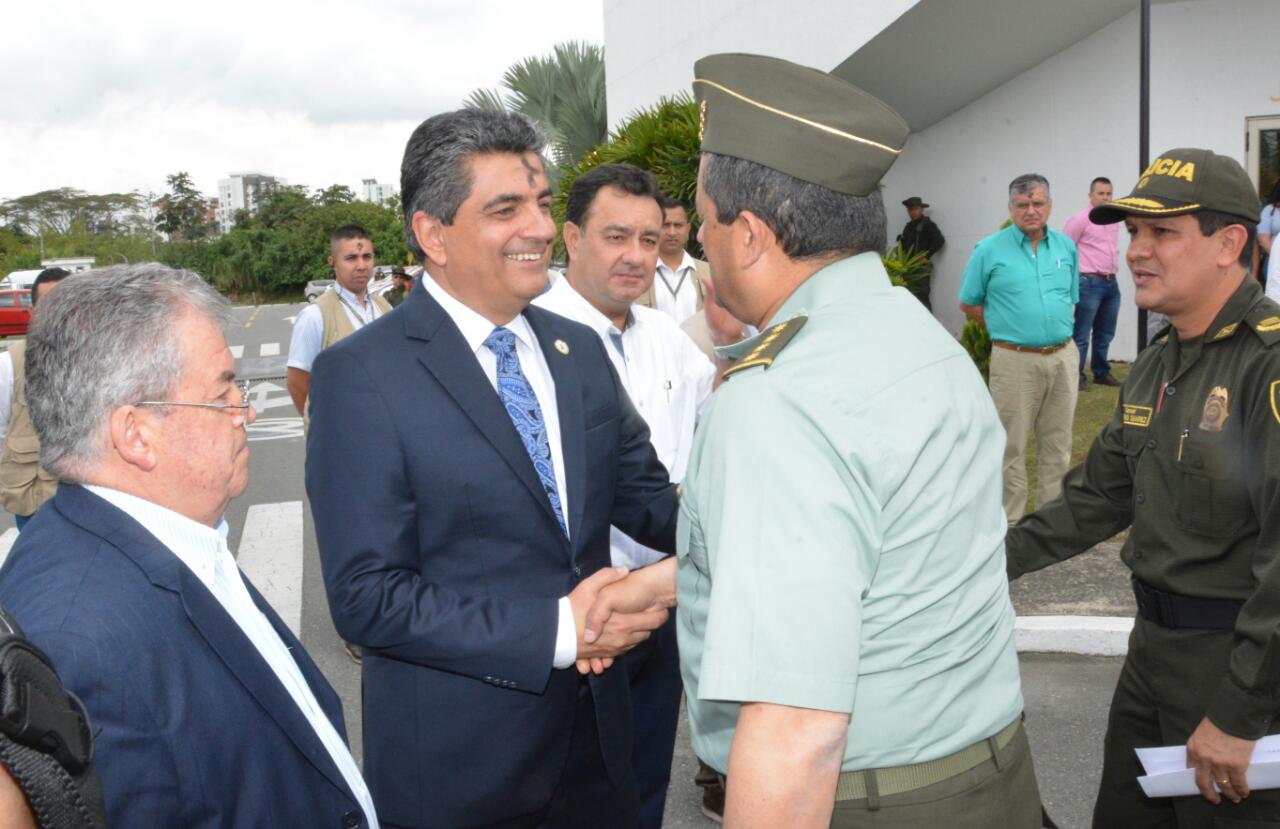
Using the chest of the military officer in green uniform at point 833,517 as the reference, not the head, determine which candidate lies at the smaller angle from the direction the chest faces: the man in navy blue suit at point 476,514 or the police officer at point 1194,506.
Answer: the man in navy blue suit

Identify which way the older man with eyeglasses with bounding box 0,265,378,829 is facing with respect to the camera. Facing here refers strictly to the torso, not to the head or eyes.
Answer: to the viewer's right

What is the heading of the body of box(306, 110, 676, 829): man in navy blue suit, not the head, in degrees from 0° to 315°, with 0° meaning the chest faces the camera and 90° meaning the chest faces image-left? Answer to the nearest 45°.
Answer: approximately 315°

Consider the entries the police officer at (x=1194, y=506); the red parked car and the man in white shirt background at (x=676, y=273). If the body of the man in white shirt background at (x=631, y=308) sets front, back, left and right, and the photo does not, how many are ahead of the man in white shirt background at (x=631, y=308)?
1

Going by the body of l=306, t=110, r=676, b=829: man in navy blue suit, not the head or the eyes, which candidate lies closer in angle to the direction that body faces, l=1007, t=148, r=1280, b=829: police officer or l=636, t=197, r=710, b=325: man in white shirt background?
the police officer

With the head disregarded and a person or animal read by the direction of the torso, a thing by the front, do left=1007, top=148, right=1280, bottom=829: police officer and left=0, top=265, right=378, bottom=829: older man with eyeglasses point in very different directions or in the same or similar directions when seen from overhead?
very different directions

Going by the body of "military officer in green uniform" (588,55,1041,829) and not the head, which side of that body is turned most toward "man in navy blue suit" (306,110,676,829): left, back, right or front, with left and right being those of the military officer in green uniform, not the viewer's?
front

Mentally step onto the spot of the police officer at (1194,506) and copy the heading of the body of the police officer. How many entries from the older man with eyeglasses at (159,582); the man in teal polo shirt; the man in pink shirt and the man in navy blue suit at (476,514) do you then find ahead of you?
2

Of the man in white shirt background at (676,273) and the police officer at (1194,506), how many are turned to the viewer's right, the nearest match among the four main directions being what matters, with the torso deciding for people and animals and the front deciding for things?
0

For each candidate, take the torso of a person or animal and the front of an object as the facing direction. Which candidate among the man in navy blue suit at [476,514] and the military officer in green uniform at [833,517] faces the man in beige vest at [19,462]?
the military officer in green uniform

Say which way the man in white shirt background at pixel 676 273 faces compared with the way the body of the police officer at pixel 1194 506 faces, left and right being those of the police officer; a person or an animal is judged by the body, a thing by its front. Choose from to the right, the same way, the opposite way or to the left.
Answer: to the left

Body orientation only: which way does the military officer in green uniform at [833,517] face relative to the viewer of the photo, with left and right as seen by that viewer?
facing away from the viewer and to the left of the viewer
